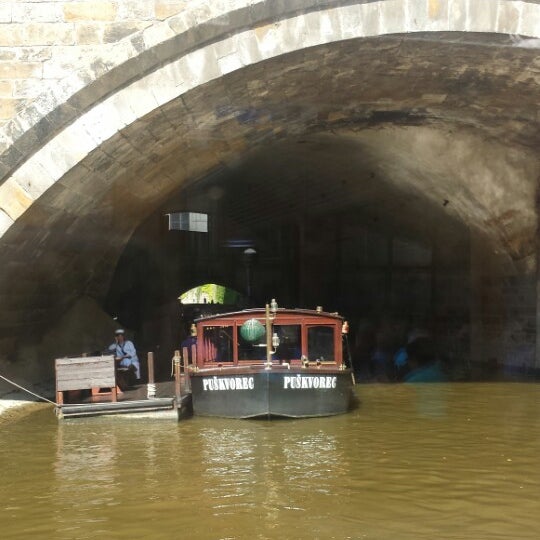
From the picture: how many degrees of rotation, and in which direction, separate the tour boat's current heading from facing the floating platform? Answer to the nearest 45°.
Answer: approximately 90° to its right

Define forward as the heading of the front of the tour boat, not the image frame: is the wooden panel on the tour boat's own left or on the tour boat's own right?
on the tour boat's own right

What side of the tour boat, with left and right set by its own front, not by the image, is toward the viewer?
front
